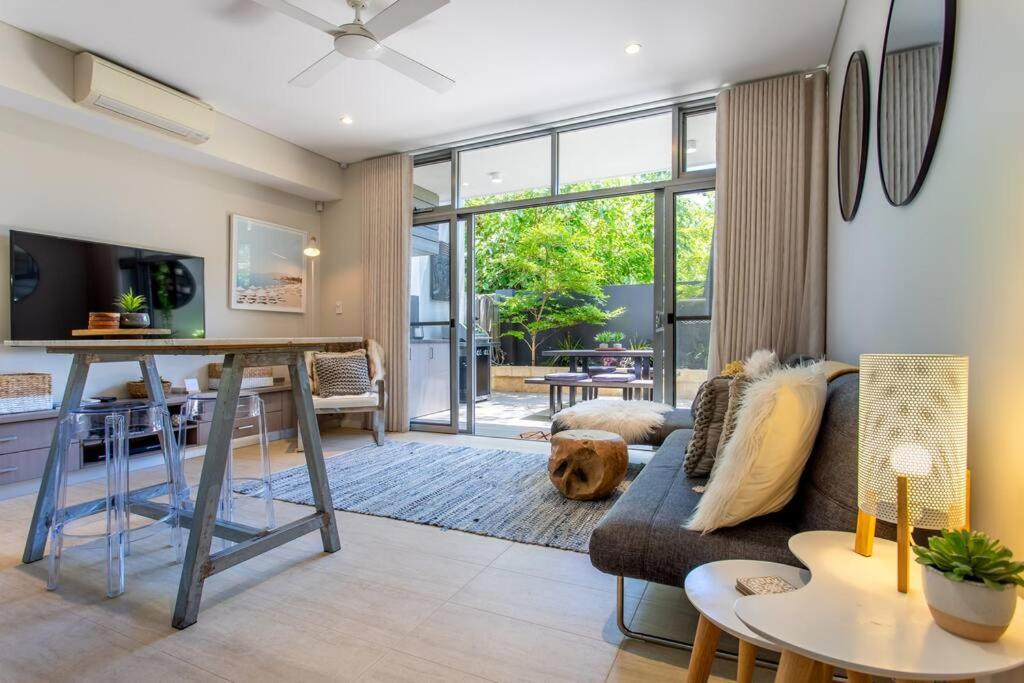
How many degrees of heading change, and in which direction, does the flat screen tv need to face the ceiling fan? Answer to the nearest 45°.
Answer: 0° — it already faces it

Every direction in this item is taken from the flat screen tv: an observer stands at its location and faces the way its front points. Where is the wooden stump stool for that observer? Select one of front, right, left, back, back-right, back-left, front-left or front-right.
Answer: front

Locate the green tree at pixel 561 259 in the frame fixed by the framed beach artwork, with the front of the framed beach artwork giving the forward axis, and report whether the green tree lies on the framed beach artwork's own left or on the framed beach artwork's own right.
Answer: on the framed beach artwork's own left

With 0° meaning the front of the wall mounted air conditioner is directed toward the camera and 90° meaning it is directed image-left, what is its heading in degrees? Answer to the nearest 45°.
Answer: approximately 315°

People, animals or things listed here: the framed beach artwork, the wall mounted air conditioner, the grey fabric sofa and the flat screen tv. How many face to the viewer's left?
1

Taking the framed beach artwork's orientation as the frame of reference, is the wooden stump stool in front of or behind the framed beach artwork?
in front

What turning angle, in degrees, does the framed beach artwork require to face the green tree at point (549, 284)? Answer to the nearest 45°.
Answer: approximately 90° to its left

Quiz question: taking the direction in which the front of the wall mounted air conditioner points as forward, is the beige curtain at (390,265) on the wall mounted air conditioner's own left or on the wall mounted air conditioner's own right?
on the wall mounted air conditioner's own left

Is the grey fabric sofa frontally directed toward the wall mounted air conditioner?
yes

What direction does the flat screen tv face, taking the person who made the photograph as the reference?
facing the viewer and to the right of the viewer

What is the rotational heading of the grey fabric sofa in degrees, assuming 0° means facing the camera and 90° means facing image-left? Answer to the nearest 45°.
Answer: approximately 90°

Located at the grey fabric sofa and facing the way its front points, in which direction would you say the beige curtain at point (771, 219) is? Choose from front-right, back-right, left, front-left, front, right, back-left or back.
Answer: right

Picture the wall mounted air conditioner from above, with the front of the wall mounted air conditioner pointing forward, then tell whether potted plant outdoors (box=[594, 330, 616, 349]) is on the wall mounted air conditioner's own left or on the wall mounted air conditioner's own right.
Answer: on the wall mounted air conditioner's own left
